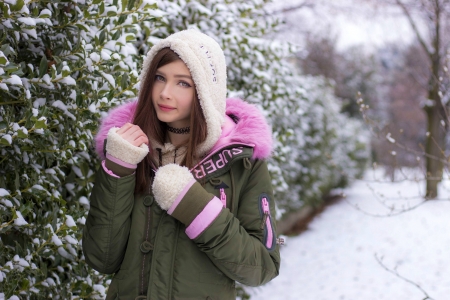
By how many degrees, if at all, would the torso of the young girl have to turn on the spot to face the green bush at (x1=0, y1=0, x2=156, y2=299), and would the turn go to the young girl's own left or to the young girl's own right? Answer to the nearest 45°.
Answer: approximately 90° to the young girl's own right

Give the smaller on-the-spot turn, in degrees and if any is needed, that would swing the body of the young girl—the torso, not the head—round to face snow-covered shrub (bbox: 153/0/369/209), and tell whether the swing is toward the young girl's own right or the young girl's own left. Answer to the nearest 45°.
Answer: approximately 135° to the young girl's own right

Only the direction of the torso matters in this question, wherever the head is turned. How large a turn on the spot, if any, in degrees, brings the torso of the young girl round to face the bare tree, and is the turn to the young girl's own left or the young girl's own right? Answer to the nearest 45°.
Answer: approximately 180°

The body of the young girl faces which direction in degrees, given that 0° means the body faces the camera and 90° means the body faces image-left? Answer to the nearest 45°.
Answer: approximately 45°
